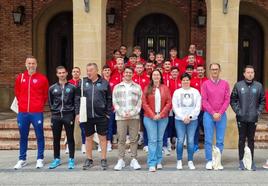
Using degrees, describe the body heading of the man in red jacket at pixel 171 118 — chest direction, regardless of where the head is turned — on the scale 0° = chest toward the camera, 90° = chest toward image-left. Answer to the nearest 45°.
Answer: approximately 0°

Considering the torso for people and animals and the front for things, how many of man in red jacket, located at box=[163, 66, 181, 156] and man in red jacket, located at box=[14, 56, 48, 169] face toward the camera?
2

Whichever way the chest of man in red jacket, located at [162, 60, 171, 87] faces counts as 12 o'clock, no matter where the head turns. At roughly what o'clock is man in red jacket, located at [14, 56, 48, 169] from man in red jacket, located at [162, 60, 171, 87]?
man in red jacket, located at [14, 56, 48, 169] is roughly at 2 o'clock from man in red jacket, located at [162, 60, 171, 87].

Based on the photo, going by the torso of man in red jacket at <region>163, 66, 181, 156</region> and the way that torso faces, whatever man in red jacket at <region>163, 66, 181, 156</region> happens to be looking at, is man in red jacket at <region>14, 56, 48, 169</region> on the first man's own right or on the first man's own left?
on the first man's own right

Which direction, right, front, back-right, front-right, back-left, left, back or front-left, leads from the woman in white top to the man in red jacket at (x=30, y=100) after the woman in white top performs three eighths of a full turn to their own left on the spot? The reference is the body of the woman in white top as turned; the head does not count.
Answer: back-left

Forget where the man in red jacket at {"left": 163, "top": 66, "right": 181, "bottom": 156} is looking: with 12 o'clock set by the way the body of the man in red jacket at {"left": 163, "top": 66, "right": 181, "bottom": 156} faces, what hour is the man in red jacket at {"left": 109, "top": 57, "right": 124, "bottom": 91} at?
the man in red jacket at {"left": 109, "top": 57, "right": 124, "bottom": 91} is roughly at 3 o'clock from the man in red jacket at {"left": 163, "top": 66, "right": 181, "bottom": 156}.

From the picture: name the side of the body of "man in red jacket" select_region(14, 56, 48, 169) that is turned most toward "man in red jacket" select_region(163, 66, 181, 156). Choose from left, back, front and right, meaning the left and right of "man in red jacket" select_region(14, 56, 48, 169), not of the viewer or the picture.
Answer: left
